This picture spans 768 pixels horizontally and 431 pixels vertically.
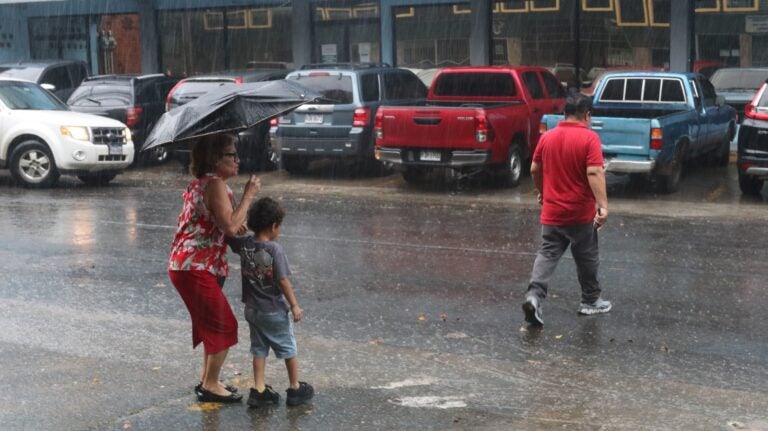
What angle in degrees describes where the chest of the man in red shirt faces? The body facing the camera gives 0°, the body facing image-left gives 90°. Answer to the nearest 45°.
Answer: approximately 225°

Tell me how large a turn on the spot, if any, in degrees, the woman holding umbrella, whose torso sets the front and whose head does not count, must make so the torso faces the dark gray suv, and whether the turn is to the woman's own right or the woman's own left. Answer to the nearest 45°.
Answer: approximately 90° to the woman's own left

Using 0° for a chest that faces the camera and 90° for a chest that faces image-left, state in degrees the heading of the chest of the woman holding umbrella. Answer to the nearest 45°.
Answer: approximately 270°

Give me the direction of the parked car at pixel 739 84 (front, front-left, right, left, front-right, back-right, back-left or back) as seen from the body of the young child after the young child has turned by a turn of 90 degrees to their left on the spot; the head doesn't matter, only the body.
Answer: right

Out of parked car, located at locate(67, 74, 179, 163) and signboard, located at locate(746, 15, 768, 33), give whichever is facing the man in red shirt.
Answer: the signboard

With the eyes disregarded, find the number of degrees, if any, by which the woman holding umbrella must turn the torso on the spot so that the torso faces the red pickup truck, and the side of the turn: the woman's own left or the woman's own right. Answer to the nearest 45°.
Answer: approximately 90° to the woman's own left

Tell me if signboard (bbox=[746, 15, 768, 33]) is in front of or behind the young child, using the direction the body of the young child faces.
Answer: in front

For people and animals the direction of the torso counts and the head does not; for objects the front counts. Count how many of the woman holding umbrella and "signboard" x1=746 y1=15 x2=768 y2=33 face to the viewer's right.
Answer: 1

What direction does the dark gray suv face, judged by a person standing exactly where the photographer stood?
facing away from the viewer and to the right of the viewer

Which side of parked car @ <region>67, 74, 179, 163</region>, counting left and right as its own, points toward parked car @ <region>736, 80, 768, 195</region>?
right

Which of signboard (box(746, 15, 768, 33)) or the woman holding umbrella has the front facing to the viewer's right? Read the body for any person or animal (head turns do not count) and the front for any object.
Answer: the woman holding umbrella

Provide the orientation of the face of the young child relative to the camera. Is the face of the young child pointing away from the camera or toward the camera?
away from the camera

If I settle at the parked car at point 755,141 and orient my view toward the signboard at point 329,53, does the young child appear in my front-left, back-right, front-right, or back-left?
back-left

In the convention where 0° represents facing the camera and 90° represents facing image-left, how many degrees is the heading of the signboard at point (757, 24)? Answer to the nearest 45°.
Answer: approximately 0°

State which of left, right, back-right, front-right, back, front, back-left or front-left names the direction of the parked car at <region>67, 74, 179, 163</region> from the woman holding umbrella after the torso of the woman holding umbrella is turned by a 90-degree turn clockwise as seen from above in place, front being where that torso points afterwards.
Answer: back

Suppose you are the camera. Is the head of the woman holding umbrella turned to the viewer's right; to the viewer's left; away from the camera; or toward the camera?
to the viewer's right
